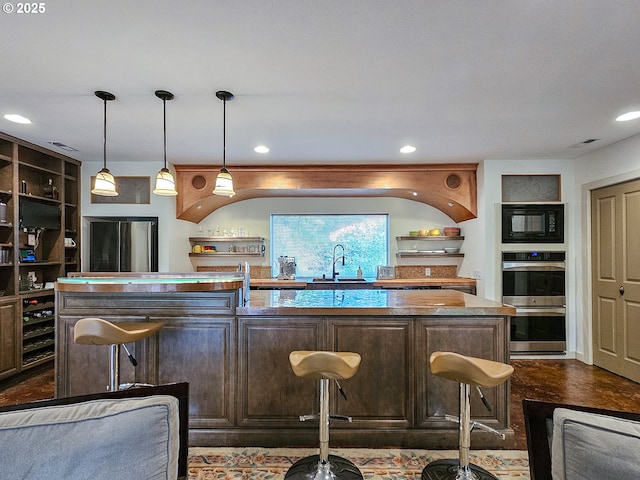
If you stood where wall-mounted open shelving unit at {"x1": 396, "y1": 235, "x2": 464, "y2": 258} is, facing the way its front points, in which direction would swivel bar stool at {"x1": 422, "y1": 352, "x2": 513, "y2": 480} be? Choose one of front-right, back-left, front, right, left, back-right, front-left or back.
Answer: front

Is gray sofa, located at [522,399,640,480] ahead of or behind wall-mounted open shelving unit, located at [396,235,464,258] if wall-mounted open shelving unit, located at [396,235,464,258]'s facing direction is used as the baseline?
ahead

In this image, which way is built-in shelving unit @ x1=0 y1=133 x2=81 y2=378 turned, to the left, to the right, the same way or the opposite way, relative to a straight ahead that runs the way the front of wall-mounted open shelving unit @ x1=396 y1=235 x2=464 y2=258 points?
to the left

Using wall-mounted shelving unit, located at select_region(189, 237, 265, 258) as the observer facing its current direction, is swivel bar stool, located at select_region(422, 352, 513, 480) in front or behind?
in front

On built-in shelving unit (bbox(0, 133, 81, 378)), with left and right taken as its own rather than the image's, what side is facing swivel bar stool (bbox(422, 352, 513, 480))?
front

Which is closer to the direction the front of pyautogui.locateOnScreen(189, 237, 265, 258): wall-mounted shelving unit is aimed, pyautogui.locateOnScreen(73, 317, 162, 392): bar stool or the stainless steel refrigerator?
the bar stool

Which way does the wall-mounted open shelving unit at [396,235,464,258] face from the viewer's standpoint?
toward the camera

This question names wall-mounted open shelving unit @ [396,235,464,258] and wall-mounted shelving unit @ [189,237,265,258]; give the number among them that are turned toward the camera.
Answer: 2

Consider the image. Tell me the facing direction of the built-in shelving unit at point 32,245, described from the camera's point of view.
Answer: facing the viewer and to the right of the viewer

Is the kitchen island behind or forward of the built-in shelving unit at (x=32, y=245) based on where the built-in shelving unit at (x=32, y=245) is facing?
forward

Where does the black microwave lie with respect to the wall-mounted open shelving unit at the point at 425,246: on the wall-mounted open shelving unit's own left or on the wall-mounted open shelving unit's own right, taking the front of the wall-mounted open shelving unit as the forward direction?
on the wall-mounted open shelving unit's own left

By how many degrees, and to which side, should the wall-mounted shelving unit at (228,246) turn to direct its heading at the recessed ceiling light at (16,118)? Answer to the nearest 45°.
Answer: approximately 45° to its right

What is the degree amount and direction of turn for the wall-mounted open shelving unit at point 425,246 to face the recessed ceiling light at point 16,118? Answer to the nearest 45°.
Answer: approximately 45° to its right

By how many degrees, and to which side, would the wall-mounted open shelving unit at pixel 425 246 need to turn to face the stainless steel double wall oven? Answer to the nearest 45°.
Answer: approximately 45° to its left
